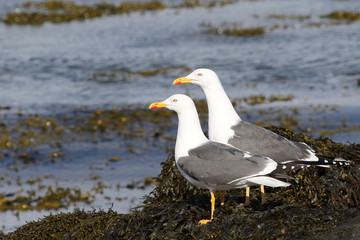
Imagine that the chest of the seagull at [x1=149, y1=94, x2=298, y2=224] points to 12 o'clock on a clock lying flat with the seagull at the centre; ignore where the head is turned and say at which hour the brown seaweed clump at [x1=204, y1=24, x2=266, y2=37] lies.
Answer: The brown seaweed clump is roughly at 3 o'clock from the seagull.

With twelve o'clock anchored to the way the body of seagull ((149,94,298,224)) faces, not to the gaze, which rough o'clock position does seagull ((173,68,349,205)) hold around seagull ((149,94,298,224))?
seagull ((173,68,349,205)) is roughly at 4 o'clock from seagull ((149,94,298,224)).

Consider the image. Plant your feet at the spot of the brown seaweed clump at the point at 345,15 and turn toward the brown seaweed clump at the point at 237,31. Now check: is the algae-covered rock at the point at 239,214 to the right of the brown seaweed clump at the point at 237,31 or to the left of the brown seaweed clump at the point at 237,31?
left

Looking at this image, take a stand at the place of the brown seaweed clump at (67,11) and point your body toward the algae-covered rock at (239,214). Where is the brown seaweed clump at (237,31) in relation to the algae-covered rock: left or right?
left

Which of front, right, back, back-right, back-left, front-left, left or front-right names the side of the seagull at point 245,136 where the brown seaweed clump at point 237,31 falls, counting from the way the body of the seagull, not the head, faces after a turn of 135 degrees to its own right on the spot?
front-left

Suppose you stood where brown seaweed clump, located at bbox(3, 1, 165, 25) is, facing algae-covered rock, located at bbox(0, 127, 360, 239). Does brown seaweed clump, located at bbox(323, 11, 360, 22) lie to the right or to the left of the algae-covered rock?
left

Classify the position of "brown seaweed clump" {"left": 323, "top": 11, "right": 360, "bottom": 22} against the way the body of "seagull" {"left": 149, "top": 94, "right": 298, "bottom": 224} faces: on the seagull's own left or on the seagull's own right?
on the seagull's own right

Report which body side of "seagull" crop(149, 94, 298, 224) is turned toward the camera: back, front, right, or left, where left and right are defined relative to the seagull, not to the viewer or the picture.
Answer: left

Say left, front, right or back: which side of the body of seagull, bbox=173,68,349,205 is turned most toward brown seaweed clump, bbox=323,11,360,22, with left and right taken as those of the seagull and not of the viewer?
right

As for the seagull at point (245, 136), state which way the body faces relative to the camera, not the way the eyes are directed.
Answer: to the viewer's left

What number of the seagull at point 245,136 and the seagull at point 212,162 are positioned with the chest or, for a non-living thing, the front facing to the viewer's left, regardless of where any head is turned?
2
